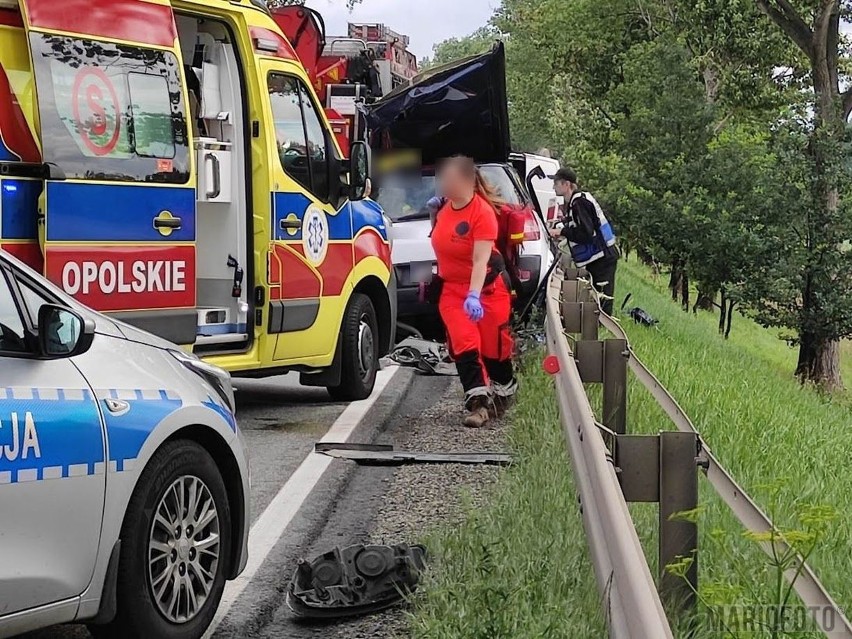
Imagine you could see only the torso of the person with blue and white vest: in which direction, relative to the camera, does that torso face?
to the viewer's left

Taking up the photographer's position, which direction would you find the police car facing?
facing away from the viewer and to the right of the viewer

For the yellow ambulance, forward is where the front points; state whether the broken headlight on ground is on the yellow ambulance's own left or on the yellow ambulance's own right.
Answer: on the yellow ambulance's own right

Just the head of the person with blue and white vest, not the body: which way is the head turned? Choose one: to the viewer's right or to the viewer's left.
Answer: to the viewer's left

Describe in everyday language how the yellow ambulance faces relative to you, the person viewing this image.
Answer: facing away from the viewer and to the right of the viewer

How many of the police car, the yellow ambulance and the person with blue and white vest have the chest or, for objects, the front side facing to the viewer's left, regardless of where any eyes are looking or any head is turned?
1

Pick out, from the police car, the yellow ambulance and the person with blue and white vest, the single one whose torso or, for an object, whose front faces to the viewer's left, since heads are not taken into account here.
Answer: the person with blue and white vest

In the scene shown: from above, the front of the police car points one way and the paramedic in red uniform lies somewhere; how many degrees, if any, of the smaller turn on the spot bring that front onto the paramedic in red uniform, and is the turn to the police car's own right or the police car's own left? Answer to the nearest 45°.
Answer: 0° — it already faces them
